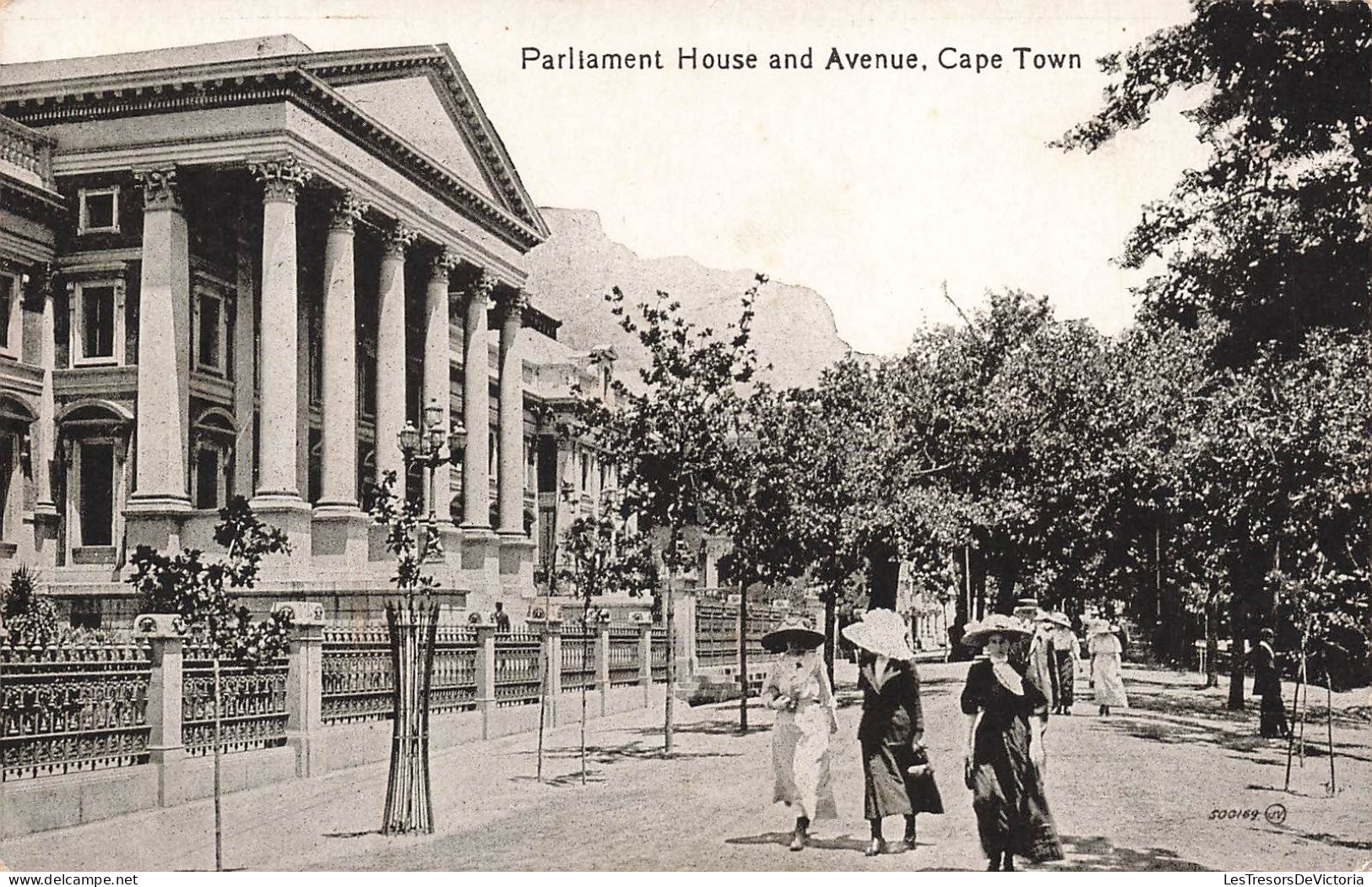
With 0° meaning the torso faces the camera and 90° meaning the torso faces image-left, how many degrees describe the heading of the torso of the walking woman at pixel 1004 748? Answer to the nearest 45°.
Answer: approximately 0°

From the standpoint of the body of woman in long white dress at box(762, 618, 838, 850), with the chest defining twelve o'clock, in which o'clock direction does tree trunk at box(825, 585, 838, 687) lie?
The tree trunk is roughly at 6 o'clock from the woman in long white dress.

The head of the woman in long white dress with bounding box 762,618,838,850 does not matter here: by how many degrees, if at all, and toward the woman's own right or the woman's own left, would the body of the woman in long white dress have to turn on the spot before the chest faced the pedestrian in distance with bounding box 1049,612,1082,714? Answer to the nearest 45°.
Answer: approximately 180°

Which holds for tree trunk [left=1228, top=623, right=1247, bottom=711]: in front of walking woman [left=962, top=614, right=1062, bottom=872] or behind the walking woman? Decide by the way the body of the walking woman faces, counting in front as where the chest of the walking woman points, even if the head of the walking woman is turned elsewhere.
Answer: behind

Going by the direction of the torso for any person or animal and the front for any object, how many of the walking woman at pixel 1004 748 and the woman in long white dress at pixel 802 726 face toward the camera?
2

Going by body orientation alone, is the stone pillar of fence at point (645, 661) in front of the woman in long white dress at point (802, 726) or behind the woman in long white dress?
behind
